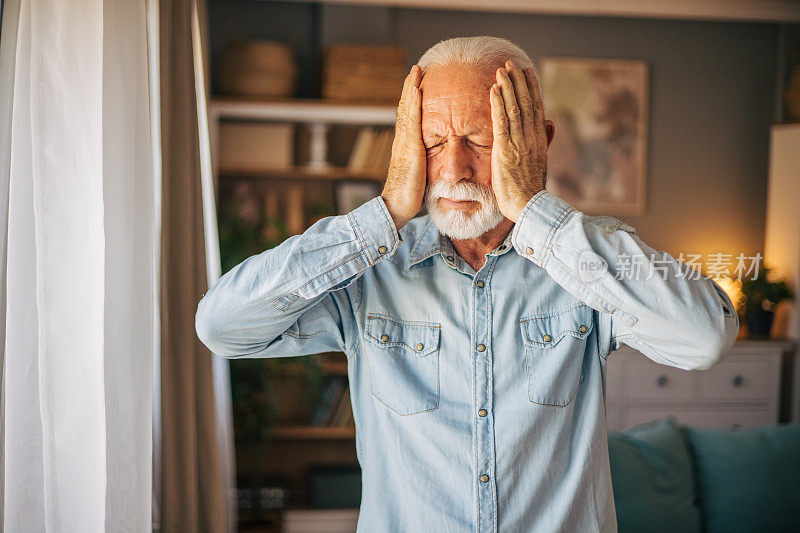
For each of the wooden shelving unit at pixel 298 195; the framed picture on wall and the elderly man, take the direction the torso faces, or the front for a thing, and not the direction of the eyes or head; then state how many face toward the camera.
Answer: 3

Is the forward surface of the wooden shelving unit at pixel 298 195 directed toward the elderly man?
yes

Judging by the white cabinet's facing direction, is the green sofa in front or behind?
in front

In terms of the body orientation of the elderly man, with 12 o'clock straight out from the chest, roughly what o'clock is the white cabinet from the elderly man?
The white cabinet is roughly at 7 o'clock from the elderly man.

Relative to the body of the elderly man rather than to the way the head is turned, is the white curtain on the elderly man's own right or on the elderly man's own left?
on the elderly man's own right

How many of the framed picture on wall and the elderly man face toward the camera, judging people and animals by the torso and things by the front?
2

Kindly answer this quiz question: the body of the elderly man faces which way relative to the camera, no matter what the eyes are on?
toward the camera

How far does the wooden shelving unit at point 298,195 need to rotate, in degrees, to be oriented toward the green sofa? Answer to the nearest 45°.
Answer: approximately 45° to its left

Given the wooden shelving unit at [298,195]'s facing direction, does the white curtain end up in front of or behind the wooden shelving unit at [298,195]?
in front

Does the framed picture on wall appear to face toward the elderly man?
yes

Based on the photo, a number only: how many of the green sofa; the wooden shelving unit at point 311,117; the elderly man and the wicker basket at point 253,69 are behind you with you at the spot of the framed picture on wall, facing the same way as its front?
0

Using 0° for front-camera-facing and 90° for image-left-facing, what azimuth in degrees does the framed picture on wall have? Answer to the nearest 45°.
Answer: approximately 0°

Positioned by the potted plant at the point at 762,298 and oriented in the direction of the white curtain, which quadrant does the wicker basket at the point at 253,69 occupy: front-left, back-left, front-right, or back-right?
front-right

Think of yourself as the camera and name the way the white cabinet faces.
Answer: facing the viewer

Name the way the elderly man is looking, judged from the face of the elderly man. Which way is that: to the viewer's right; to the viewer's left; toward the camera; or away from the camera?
toward the camera

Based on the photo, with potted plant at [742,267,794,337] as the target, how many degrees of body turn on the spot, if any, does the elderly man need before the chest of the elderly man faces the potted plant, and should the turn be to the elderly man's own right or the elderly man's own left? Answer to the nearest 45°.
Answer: approximately 135° to the elderly man's own left

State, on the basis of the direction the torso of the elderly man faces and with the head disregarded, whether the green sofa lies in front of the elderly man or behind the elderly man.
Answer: behind

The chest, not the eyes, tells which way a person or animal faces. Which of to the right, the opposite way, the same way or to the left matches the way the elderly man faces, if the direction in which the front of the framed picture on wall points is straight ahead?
the same way

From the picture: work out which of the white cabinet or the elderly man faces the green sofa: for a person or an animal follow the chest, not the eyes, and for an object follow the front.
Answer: the white cabinet
